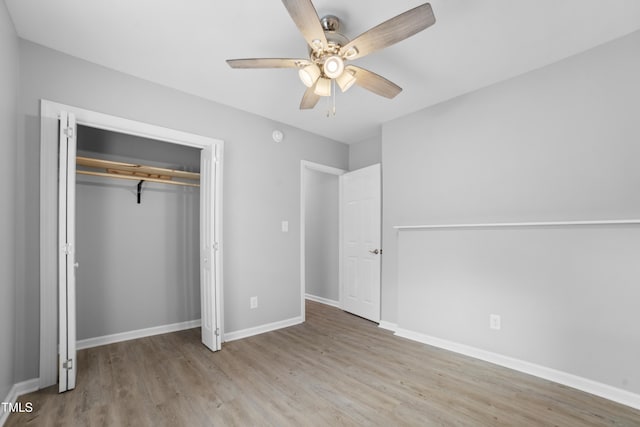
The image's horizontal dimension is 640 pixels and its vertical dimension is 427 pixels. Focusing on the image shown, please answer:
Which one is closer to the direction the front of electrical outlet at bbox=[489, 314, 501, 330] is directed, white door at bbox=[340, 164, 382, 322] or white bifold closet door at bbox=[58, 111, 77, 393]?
the white bifold closet door

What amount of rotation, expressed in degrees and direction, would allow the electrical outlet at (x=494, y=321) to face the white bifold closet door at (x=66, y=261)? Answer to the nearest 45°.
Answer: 0° — it already faces it

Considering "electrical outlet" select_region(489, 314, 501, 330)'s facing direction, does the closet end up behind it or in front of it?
in front

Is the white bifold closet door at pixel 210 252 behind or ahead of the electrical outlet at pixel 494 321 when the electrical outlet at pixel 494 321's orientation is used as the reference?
ahead

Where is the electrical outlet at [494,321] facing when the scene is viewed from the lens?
facing the viewer and to the left of the viewer
